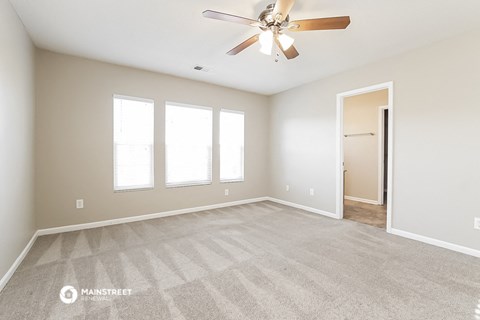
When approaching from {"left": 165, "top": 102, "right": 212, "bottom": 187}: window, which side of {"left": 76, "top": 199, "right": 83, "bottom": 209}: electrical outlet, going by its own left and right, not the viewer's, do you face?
left

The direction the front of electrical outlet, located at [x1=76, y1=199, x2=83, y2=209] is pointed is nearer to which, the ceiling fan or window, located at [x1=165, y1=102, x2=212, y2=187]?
the ceiling fan

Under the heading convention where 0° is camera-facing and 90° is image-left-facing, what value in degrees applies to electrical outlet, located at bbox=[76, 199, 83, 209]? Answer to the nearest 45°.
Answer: approximately 0°

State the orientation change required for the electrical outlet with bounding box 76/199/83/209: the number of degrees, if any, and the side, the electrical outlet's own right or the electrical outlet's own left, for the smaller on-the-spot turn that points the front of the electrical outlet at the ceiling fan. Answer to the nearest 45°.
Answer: approximately 45° to the electrical outlet's own left

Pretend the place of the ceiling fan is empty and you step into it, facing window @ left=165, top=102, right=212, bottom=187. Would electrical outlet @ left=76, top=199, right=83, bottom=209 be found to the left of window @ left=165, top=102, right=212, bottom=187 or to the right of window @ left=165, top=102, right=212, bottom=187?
left
